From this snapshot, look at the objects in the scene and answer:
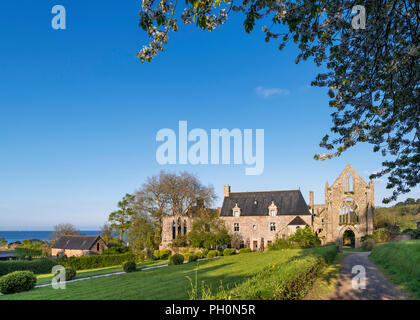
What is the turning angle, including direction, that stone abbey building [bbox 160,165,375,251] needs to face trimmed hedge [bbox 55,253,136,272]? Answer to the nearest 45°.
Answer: approximately 45° to its right

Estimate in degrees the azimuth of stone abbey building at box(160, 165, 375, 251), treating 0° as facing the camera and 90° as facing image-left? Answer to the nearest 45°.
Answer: approximately 0°

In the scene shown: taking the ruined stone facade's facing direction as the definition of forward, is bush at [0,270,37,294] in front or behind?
in front

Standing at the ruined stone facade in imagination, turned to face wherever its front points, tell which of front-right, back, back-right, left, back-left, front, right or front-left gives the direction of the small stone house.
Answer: right

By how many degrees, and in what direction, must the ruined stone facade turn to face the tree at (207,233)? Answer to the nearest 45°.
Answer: approximately 90° to its right

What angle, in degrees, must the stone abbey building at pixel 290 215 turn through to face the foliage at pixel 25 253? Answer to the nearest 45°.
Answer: approximately 90° to its right

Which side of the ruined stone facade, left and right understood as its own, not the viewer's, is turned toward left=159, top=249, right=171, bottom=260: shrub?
right
